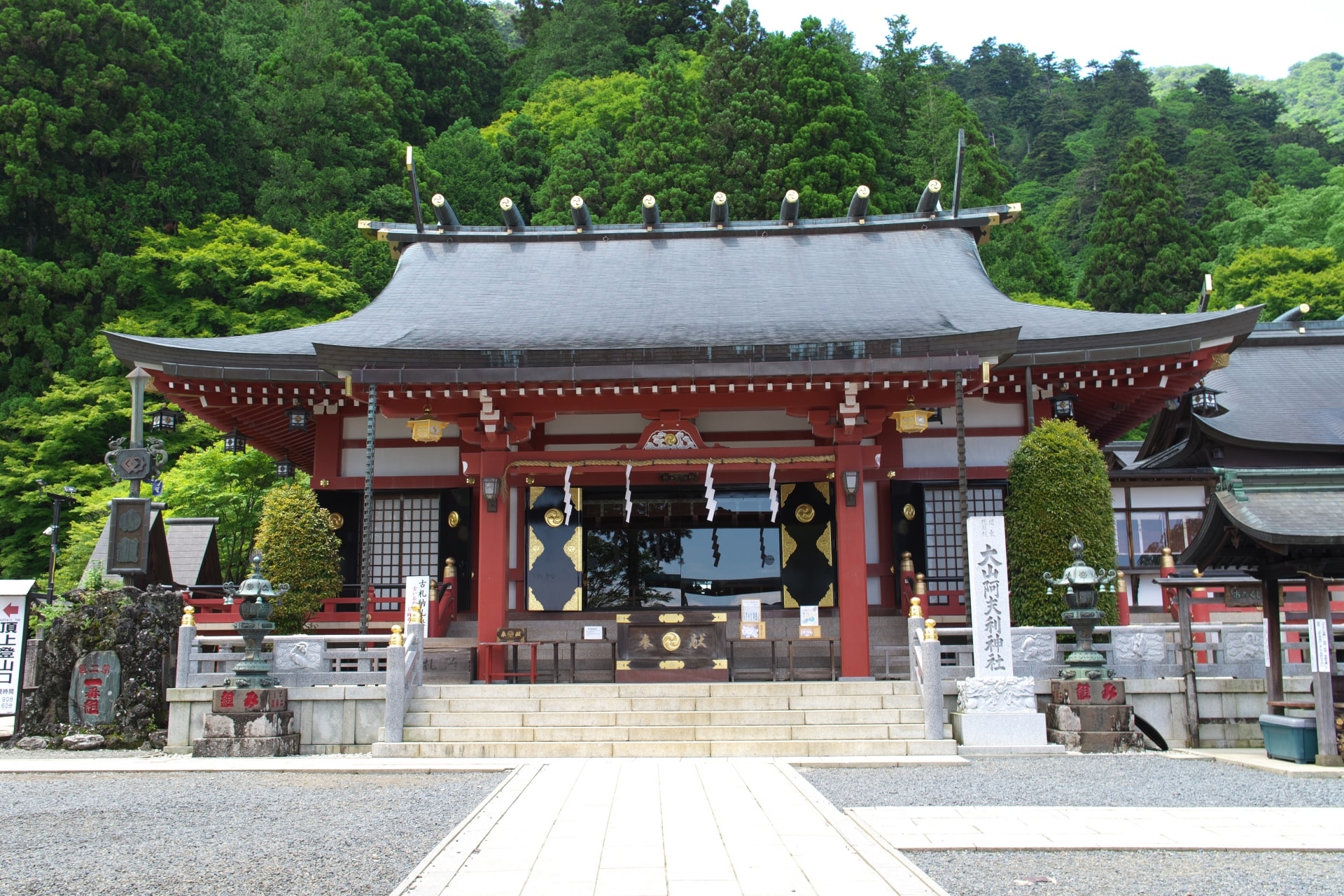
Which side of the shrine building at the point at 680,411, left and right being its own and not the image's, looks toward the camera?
front

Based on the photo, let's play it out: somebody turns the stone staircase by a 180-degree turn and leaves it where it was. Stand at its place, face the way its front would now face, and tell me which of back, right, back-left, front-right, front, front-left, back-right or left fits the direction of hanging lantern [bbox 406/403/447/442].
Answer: front-left

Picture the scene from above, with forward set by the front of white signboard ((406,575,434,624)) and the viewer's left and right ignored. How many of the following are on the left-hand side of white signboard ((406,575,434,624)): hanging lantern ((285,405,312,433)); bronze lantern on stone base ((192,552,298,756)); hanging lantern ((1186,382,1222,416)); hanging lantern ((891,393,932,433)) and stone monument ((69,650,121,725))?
2

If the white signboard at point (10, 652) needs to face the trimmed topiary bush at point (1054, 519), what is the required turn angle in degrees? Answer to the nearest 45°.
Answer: approximately 45° to its left

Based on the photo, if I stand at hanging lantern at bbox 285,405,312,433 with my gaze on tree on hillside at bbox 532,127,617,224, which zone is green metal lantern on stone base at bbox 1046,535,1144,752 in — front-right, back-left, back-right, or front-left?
back-right

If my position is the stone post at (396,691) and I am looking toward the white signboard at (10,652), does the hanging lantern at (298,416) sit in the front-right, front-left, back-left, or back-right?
front-right

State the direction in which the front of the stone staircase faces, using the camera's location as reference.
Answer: facing the viewer

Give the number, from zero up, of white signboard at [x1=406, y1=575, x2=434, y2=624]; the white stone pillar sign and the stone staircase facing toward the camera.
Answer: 3

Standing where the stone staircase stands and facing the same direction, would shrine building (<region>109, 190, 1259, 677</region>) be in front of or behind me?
behind

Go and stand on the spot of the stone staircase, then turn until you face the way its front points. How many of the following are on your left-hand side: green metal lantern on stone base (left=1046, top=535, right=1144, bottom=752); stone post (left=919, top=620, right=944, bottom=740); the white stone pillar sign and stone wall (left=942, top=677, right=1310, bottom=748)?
4

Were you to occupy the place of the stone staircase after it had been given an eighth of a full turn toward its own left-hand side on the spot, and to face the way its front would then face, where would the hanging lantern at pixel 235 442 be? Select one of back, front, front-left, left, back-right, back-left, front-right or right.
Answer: back

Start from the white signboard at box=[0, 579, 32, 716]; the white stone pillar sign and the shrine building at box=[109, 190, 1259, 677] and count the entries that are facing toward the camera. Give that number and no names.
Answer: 3

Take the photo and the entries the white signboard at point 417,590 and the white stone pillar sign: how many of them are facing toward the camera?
2

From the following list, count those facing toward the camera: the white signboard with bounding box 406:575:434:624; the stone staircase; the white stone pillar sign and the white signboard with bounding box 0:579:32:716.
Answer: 4

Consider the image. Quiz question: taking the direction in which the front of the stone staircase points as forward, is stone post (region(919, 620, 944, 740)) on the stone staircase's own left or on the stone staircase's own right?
on the stone staircase's own left

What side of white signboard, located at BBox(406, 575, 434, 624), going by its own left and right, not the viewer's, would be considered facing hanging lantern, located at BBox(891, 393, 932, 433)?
left

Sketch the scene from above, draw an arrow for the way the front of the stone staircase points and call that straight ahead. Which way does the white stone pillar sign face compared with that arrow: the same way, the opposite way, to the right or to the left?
the same way

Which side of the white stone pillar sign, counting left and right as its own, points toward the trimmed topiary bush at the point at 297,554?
right

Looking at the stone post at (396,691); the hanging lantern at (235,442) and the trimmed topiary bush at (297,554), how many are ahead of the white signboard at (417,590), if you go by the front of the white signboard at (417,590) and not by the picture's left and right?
1

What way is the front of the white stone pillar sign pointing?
toward the camera
